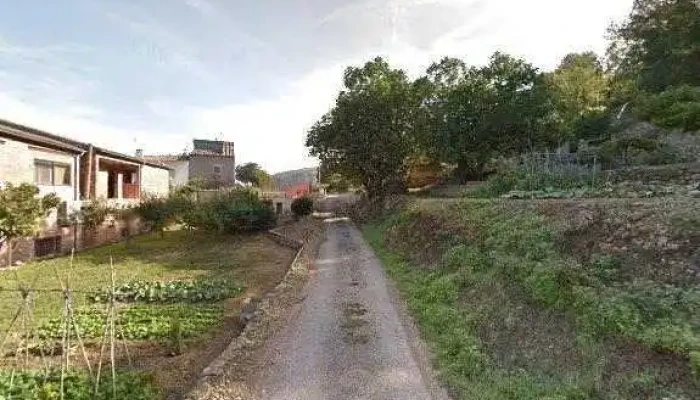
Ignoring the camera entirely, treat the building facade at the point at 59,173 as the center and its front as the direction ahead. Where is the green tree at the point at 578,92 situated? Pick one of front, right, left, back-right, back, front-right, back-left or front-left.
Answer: front-left

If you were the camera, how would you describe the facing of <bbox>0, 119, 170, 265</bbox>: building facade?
facing the viewer and to the right of the viewer

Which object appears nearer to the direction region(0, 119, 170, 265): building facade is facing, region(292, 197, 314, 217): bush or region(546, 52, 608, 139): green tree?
the green tree

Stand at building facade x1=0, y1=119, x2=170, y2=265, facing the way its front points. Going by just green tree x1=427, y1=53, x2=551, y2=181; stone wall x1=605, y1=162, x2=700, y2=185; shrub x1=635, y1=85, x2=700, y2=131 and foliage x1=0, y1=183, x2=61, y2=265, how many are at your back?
0

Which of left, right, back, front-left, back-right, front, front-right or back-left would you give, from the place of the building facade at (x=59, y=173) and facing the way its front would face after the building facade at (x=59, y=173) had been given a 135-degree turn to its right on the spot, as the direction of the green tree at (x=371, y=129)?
back

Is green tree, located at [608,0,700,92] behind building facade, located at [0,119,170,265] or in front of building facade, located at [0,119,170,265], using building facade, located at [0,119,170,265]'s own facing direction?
in front

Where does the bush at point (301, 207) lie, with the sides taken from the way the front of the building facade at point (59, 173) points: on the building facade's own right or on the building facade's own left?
on the building facade's own left

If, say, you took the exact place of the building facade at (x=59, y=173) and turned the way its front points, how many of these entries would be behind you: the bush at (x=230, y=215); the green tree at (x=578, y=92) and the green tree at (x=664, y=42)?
0

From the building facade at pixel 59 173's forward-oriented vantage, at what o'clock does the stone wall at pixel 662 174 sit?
The stone wall is roughly at 12 o'clock from the building facade.

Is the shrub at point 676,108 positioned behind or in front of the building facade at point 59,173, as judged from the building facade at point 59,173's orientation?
in front

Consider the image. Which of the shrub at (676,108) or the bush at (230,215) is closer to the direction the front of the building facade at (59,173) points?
the shrub

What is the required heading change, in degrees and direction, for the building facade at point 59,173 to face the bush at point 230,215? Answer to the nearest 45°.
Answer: approximately 45° to its left

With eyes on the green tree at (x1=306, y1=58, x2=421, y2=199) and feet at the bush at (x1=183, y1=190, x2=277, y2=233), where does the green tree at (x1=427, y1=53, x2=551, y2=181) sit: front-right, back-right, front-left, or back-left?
front-right
